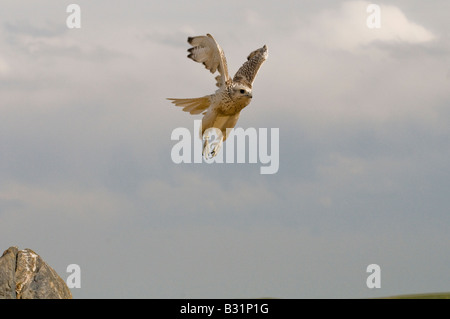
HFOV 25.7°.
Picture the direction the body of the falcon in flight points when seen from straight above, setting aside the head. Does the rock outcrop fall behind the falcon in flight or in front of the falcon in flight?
behind

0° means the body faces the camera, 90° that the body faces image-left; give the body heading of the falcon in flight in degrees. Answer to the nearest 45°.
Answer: approximately 315°
